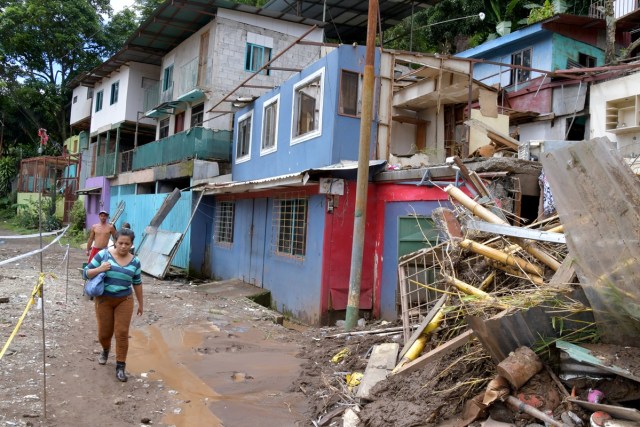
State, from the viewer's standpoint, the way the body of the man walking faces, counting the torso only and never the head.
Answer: toward the camera

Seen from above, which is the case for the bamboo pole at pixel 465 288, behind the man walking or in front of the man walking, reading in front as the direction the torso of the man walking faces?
in front

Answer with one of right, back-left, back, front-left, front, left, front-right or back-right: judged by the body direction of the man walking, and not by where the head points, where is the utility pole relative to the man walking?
front-left

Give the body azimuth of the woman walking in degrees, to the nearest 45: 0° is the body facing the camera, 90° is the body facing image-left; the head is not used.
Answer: approximately 0°

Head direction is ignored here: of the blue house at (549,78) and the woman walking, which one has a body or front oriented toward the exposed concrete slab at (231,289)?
the blue house

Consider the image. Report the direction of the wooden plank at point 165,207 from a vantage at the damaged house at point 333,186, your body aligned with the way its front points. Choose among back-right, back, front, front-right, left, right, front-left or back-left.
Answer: right

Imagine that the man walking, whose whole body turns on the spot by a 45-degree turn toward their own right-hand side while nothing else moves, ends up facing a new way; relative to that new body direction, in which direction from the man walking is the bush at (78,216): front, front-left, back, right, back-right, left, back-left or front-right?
back-right

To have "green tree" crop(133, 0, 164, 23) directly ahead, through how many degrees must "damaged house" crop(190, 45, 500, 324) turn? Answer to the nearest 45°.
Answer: approximately 90° to its right

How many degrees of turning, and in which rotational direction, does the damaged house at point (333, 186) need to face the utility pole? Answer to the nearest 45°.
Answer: approximately 45° to its left

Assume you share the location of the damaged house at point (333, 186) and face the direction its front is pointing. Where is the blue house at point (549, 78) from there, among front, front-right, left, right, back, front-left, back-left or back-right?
back

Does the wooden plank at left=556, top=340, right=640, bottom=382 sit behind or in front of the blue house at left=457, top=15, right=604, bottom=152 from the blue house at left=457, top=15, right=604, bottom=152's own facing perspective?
in front

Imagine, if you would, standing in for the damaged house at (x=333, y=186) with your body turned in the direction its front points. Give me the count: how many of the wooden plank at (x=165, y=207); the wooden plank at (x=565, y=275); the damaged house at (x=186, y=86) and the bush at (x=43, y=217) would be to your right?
3

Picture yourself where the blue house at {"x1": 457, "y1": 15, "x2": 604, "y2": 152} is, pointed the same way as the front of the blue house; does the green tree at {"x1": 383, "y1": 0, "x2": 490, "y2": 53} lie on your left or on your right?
on your right

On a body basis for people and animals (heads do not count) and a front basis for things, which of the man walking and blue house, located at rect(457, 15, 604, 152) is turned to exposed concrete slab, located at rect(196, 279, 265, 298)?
the blue house

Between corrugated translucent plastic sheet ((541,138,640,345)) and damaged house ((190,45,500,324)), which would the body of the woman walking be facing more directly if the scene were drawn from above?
the corrugated translucent plastic sheet

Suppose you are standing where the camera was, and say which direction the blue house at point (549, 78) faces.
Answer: facing the viewer and to the left of the viewer

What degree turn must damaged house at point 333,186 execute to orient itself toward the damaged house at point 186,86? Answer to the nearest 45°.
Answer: approximately 90° to its right

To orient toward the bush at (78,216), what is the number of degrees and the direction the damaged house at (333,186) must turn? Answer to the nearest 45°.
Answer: approximately 90° to its right
